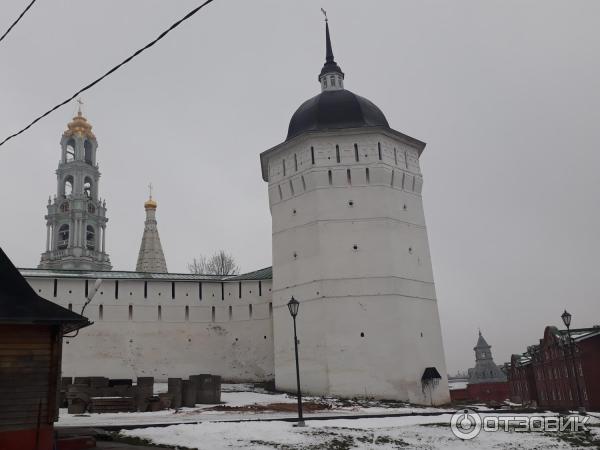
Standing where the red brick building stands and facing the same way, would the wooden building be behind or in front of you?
in front

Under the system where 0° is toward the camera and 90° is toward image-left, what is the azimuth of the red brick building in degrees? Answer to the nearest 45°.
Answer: approximately 45°

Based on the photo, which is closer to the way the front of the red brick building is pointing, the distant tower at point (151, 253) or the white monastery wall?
the white monastery wall

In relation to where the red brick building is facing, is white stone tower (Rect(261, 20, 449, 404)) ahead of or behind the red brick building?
ahead

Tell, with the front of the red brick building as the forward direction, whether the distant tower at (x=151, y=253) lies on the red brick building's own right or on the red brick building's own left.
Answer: on the red brick building's own right
